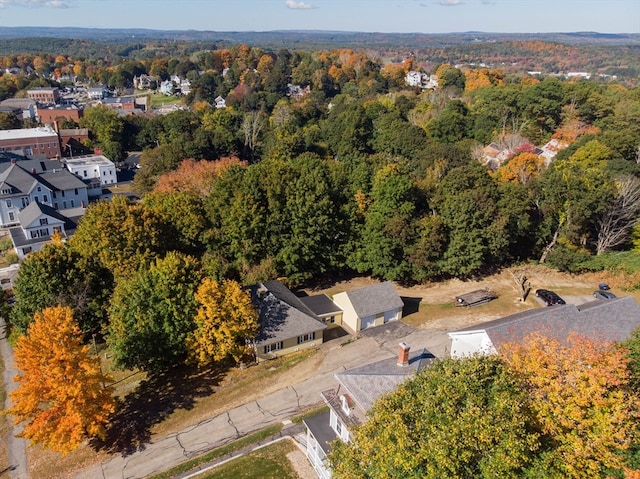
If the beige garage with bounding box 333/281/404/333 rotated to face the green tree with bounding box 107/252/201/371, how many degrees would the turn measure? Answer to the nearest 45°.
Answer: approximately 90° to its right

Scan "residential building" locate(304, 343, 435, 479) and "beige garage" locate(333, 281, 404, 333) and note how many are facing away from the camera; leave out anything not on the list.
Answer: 0

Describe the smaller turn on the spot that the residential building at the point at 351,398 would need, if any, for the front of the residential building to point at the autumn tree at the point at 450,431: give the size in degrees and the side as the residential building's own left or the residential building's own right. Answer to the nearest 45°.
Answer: approximately 90° to the residential building's own left

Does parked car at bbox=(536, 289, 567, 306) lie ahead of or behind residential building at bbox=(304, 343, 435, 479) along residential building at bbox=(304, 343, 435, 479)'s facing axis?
behind

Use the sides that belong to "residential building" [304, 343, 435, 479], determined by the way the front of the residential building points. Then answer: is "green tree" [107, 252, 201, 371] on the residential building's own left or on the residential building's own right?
on the residential building's own right

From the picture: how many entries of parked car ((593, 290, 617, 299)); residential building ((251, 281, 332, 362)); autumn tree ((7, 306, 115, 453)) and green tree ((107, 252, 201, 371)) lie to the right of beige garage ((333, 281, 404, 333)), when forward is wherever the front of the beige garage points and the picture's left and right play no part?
3

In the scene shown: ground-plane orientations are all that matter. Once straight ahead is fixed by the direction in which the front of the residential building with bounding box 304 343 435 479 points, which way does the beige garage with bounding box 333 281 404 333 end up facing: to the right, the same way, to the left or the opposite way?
to the left

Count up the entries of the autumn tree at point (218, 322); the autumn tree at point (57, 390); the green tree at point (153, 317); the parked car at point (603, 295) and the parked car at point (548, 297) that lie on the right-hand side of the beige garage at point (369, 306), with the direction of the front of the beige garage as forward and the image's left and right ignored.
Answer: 3

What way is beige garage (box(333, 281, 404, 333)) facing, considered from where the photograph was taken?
facing the viewer and to the right of the viewer

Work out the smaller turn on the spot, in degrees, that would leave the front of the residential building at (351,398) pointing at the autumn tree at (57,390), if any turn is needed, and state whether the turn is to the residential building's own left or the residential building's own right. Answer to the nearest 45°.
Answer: approximately 45° to the residential building's own right

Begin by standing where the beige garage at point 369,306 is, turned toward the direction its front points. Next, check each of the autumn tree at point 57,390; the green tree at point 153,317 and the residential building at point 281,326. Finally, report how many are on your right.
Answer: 3

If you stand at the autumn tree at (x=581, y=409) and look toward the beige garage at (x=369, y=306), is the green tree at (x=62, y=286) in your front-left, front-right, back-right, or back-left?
front-left

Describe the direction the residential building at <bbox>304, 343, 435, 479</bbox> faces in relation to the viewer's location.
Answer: facing the viewer and to the left of the viewer

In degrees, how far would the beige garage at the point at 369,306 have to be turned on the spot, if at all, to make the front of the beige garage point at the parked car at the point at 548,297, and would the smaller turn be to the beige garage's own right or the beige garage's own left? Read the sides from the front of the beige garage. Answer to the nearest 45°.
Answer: approximately 45° to the beige garage's own left
